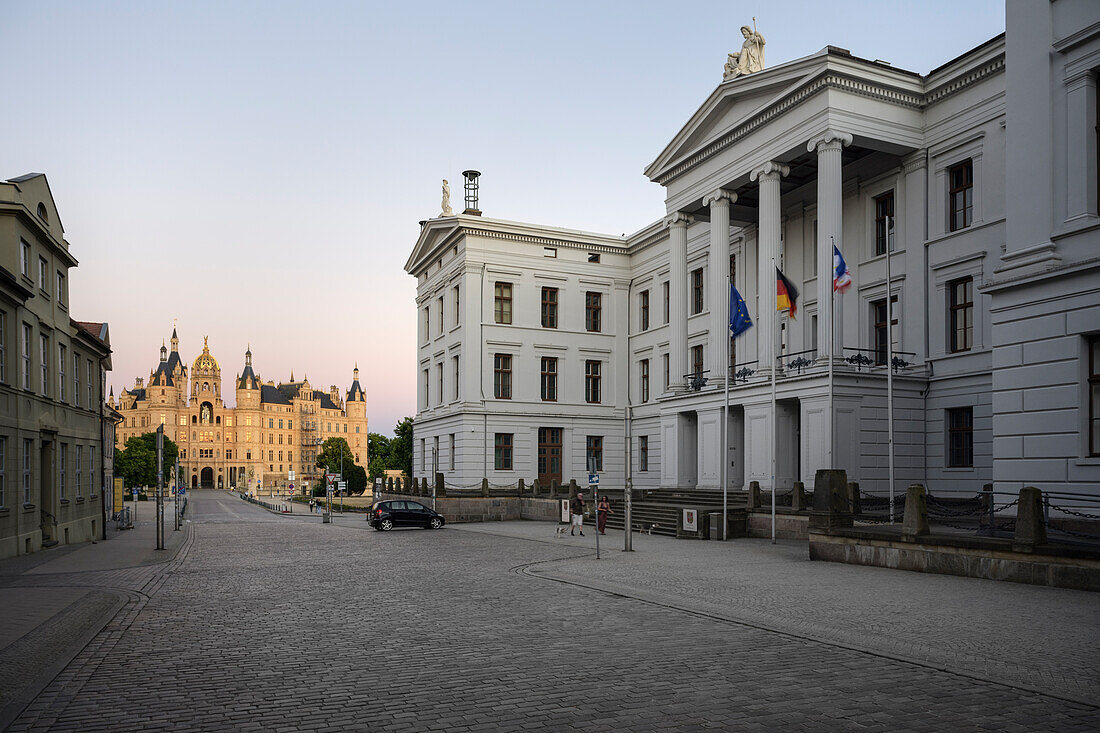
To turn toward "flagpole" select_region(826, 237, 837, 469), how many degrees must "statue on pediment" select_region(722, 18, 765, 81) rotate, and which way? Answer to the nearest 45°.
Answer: approximately 45° to its left

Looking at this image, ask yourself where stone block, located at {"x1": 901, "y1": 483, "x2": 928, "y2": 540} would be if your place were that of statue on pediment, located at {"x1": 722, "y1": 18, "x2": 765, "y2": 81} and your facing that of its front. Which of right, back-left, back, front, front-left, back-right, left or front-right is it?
front-left

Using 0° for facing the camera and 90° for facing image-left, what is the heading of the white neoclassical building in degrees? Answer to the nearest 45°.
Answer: approximately 45°

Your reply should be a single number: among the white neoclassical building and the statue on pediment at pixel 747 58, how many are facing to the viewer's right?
0

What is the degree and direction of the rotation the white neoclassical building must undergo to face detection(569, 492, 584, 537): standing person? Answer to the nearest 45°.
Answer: approximately 45° to its right

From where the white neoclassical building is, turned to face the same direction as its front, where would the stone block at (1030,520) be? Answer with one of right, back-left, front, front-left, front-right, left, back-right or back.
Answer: front-left

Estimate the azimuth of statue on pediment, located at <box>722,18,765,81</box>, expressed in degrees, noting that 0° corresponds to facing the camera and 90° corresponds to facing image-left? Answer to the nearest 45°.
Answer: approximately 45°

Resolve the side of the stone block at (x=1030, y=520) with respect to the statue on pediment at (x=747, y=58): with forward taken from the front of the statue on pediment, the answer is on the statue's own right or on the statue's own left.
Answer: on the statue's own left
